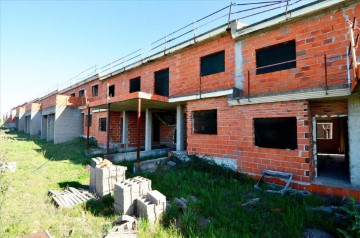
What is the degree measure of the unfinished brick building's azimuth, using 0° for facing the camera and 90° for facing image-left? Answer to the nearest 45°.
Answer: approximately 45°

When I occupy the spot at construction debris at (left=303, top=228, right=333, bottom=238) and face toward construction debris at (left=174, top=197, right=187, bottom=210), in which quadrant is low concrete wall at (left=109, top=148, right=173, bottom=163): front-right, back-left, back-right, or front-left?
front-right

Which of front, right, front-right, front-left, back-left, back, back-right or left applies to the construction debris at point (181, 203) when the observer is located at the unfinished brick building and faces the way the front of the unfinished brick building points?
front

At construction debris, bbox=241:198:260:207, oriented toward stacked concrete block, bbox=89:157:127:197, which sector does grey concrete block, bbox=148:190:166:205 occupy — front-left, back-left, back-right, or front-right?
front-left

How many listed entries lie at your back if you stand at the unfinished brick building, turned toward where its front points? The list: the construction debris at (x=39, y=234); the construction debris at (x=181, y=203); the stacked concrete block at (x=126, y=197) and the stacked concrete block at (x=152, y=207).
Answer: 0

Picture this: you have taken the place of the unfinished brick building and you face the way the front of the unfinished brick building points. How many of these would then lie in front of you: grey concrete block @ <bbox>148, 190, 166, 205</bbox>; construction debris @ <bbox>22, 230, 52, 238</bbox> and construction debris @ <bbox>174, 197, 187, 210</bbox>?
3

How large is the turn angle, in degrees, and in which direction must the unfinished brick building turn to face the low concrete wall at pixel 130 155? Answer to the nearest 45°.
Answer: approximately 90° to its right

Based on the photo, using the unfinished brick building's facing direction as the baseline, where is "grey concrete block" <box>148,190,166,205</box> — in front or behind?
in front

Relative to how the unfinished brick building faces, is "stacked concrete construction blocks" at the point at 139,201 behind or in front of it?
in front

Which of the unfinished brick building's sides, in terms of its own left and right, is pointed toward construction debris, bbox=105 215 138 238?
front

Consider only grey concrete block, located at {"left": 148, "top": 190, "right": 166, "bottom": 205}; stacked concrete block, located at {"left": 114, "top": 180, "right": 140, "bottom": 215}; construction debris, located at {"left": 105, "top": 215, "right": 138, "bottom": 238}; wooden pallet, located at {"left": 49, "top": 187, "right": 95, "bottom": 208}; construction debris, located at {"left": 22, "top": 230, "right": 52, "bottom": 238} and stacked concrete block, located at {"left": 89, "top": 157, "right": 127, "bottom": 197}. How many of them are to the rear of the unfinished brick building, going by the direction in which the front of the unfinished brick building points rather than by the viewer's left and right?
0

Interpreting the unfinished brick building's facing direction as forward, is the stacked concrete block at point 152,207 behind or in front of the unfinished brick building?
in front
